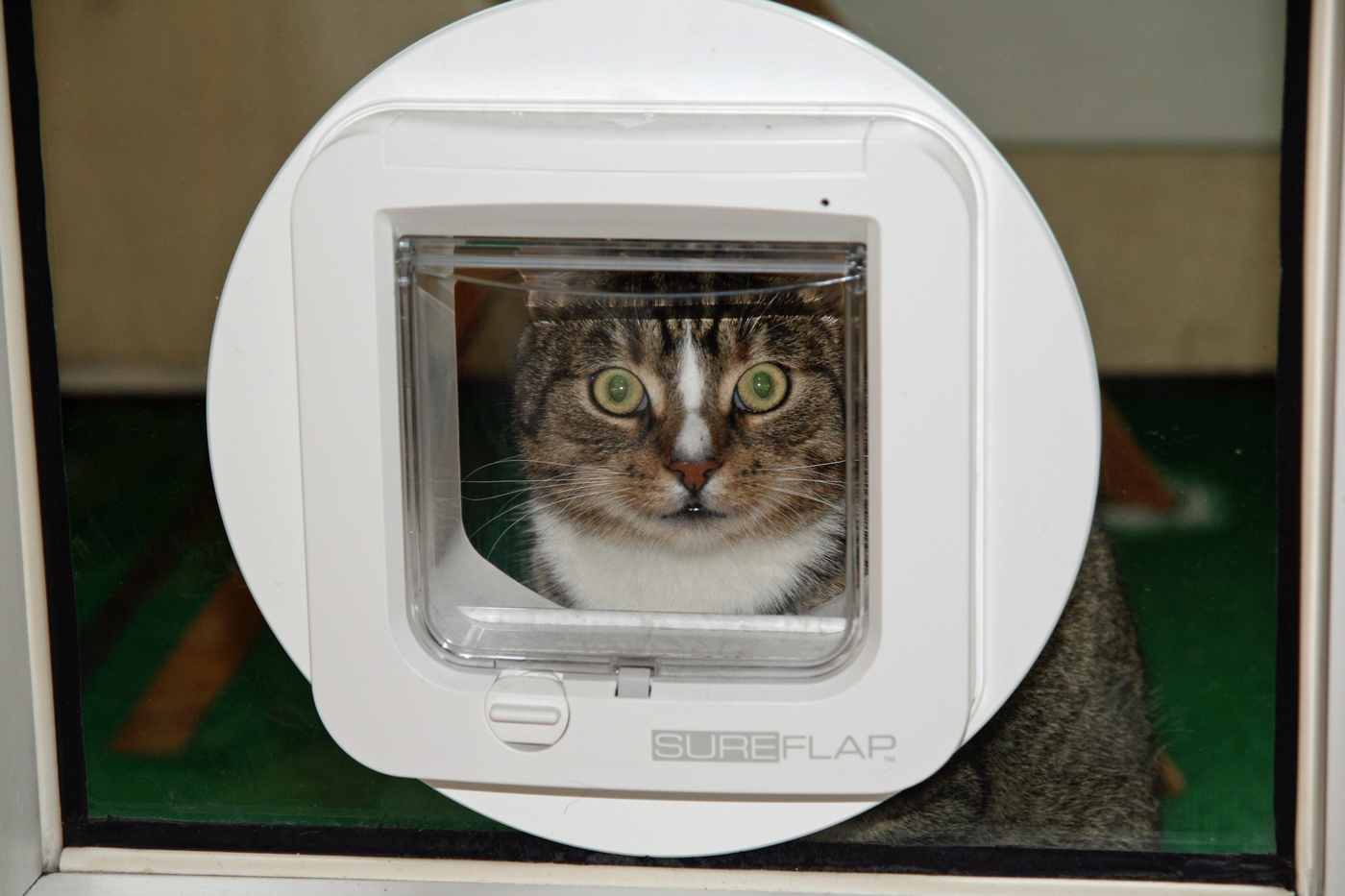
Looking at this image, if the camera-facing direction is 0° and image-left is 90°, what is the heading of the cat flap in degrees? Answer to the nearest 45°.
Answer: approximately 0°
